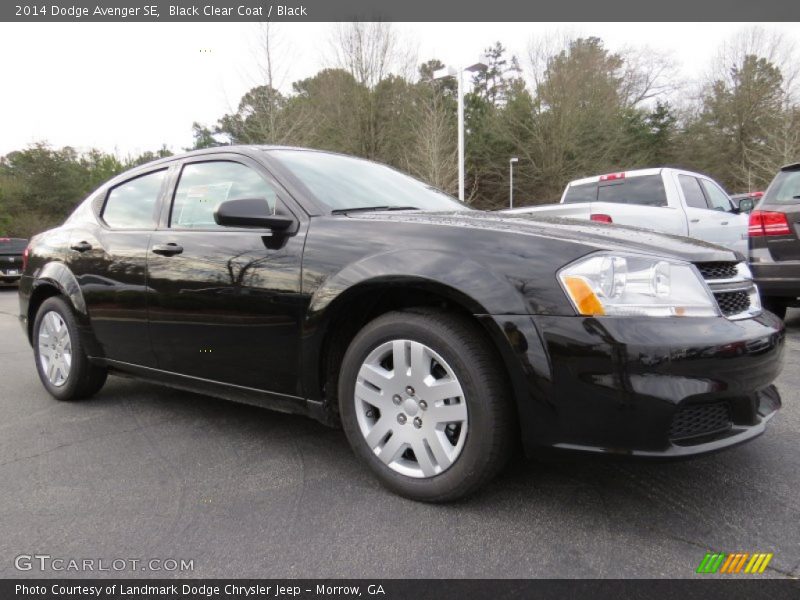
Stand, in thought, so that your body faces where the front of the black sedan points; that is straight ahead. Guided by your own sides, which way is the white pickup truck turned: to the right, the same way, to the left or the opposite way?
to the left

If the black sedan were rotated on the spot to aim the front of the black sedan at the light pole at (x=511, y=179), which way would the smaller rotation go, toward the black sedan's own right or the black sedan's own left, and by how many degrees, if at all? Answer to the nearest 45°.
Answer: approximately 135° to the black sedan's own left

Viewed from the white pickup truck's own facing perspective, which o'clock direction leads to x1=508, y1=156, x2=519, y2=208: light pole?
The light pole is roughly at 10 o'clock from the white pickup truck.

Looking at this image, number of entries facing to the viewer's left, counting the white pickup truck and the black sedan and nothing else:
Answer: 0

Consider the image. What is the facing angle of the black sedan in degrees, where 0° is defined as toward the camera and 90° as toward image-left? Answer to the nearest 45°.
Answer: approximately 315°

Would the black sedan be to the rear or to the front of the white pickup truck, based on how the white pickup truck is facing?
to the rear

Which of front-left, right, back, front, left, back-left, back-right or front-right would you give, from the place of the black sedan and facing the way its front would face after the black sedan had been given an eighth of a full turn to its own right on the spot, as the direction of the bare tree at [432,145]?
back

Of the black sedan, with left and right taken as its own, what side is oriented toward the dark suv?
left

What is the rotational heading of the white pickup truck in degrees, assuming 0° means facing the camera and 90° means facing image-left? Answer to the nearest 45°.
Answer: approximately 225°
